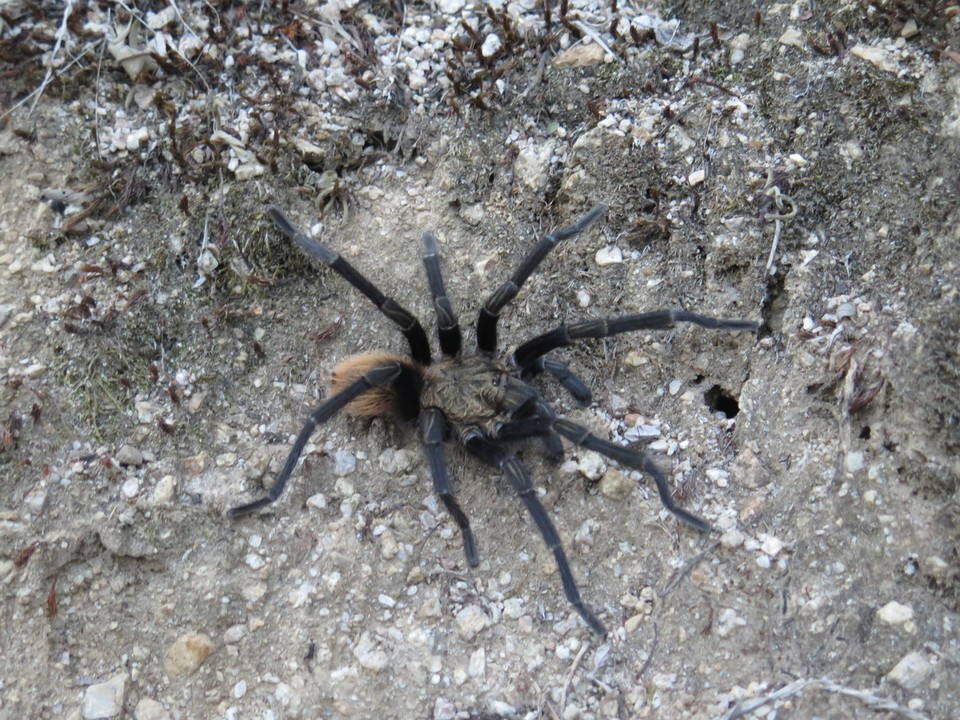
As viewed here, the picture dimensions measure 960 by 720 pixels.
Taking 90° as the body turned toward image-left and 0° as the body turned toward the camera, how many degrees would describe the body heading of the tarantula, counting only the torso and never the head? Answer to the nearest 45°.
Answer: approximately 270°

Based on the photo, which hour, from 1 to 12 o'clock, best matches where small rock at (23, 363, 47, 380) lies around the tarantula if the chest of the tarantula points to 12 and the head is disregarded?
The small rock is roughly at 6 o'clock from the tarantula.

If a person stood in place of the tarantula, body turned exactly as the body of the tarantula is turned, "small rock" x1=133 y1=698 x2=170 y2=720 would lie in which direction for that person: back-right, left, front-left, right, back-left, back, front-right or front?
back-right

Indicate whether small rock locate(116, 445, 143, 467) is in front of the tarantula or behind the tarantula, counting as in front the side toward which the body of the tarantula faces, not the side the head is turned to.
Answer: behind

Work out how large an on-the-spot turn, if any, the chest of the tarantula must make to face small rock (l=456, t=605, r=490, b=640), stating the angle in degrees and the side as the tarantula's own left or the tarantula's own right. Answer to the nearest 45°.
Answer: approximately 90° to the tarantula's own right

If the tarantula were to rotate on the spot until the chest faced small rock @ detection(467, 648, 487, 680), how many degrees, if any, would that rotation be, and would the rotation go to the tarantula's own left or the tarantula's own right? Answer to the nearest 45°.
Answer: approximately 90° to the tarantula's own right

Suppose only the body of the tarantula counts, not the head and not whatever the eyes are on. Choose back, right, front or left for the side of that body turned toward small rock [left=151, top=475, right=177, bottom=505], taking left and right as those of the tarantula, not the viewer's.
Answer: back

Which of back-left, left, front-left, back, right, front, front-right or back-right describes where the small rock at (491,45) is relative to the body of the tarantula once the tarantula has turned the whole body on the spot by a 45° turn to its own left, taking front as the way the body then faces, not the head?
front-left

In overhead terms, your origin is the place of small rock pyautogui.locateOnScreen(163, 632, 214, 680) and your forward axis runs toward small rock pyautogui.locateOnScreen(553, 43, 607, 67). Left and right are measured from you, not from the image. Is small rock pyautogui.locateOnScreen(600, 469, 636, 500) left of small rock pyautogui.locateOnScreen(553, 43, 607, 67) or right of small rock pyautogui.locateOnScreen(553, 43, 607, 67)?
right

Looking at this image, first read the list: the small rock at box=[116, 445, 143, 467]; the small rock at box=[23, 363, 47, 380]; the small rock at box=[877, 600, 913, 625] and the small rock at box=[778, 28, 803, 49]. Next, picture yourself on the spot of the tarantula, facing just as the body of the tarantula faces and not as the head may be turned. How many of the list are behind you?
2

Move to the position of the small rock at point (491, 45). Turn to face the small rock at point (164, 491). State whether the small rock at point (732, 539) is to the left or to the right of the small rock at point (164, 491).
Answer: left

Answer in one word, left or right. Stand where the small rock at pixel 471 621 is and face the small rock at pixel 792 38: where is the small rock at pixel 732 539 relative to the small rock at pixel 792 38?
right

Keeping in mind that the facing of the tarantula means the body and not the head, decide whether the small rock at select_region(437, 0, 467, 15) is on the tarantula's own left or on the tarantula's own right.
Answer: on the tarantula's own left

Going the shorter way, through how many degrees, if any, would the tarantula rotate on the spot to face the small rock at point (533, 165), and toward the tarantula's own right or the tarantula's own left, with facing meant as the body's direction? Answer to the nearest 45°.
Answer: approximately 90° to the tarantula's own left
